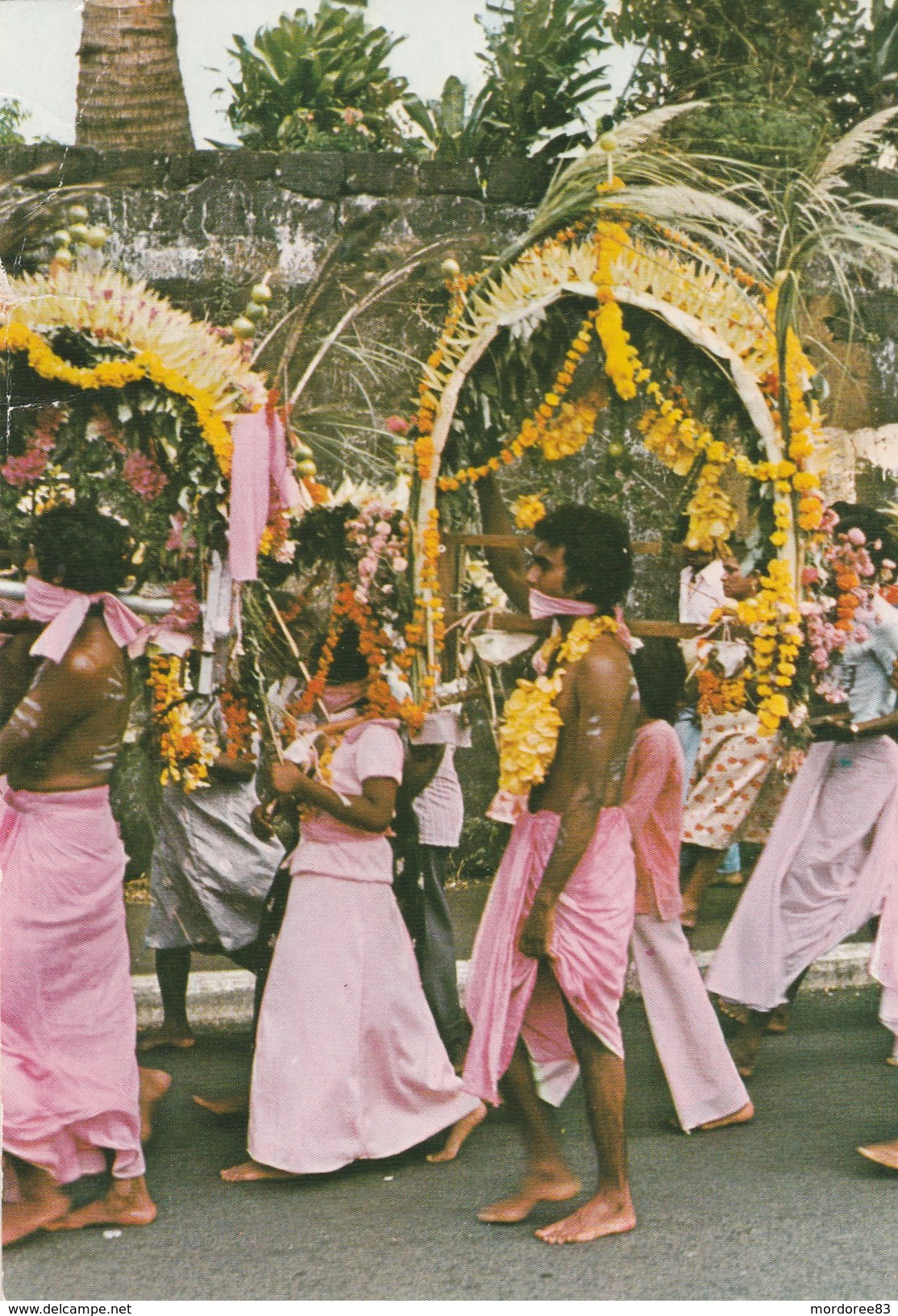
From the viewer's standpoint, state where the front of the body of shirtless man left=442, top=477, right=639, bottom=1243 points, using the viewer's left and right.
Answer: facing to the left of the viewer

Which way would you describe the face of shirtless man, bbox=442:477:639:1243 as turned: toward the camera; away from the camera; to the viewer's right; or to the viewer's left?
to the viewer's left

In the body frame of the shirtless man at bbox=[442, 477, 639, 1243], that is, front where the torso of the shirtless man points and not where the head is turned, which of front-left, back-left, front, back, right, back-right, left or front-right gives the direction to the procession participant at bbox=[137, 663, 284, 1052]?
front-right

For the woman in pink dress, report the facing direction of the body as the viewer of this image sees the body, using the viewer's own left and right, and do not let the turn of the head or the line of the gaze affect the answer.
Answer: facing to the left of the viewer

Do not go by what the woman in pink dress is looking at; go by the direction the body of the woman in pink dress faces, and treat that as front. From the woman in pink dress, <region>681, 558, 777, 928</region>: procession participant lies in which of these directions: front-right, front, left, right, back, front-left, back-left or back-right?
back-right

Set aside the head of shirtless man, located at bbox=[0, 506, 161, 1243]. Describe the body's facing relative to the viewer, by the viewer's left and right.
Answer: facing away from the viewer and to the left of the viewer
